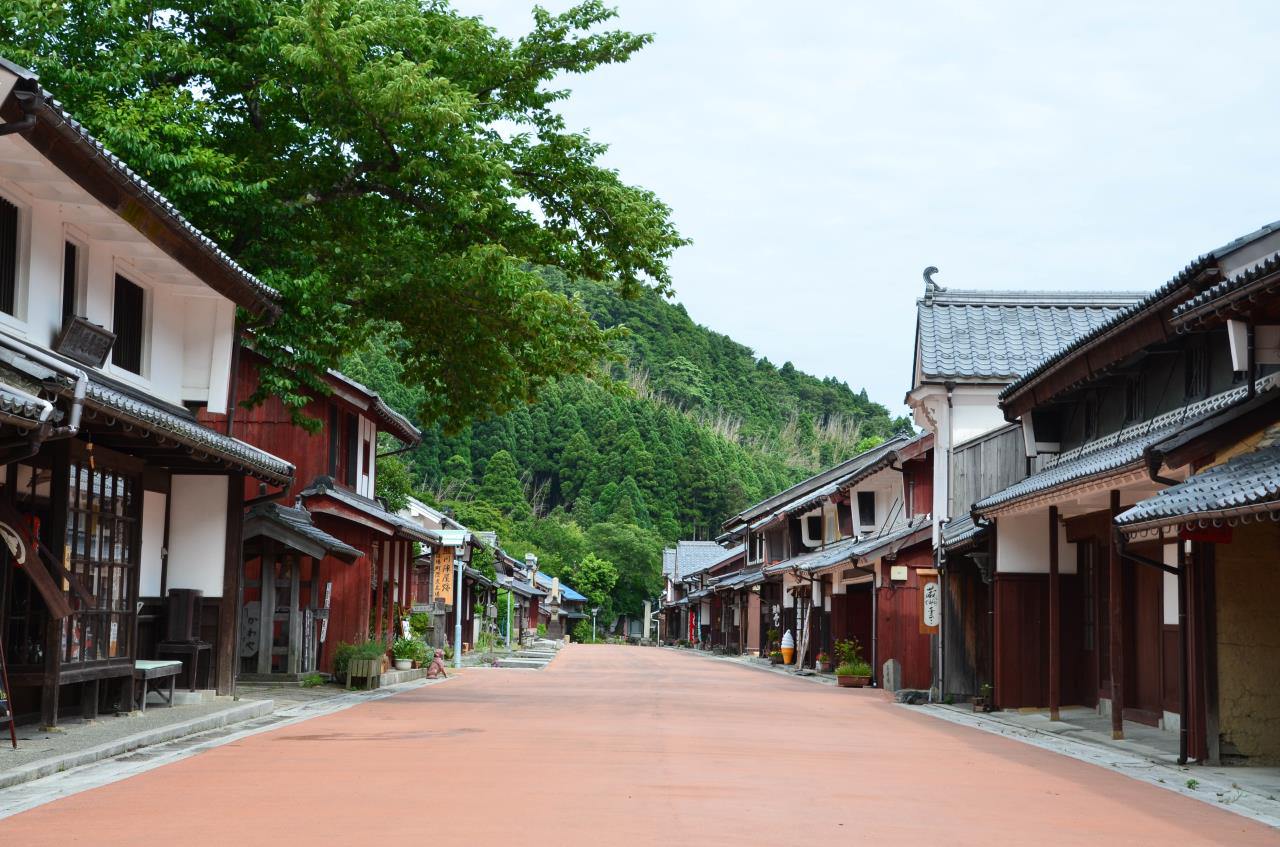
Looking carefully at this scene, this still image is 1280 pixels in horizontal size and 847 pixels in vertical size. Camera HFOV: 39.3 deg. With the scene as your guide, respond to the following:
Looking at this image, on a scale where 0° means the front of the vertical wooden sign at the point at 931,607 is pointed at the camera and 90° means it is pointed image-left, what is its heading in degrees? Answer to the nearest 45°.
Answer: approximately 0°

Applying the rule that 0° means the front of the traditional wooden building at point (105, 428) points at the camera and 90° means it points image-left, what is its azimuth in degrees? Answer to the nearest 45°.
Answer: approximately 315°

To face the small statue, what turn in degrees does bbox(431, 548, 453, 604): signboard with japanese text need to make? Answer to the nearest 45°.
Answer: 0° — it already faces it

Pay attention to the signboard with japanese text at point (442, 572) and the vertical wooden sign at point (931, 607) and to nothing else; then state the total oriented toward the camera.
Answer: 2

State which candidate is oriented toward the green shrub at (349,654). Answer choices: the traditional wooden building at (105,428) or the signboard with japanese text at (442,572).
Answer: the signboard with japanese text

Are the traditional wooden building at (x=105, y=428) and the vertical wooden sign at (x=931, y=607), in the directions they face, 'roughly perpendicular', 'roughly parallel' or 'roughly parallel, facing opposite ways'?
roughly perpendicular

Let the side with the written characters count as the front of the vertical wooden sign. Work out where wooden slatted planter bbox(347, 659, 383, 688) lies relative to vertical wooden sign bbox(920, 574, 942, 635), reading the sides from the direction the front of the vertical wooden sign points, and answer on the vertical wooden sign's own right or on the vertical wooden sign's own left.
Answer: on the vertical wooden sign's own right
